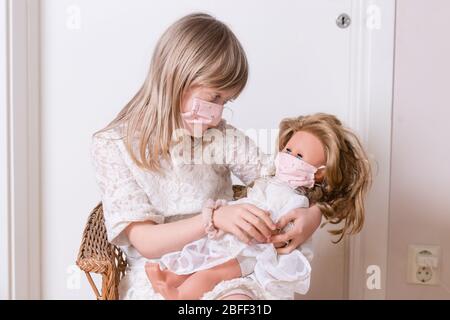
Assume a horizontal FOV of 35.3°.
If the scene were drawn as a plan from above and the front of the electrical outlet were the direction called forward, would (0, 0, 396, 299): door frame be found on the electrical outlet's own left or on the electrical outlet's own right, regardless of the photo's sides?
on the electrical outlet's own right

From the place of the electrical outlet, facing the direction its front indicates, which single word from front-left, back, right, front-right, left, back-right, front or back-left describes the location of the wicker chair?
front-right

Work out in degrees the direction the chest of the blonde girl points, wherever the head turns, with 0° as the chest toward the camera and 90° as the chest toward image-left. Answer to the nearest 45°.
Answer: approximately 315°

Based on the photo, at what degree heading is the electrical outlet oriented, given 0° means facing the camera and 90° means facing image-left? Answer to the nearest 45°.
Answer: approximately 0°

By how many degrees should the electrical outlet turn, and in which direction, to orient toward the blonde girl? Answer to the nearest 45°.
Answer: approximately 45° to its right

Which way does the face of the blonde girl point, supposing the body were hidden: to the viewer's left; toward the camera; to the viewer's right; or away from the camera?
to the viewer's right
